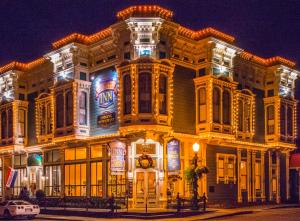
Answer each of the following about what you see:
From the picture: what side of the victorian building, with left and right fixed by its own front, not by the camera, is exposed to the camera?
front

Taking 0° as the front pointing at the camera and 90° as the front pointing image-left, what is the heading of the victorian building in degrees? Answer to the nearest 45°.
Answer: approximately 0°
